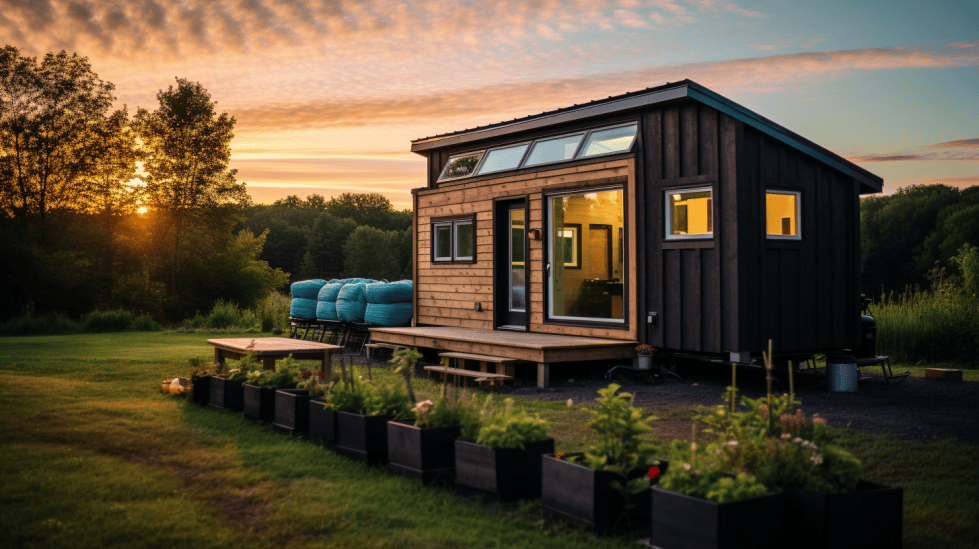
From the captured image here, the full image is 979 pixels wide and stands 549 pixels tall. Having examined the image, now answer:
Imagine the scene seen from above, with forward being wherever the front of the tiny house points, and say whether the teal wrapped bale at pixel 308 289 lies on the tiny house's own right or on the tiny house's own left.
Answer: on the tiny house's own right

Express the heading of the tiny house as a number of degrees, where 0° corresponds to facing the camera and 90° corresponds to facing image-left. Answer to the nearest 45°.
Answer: approximately 45°

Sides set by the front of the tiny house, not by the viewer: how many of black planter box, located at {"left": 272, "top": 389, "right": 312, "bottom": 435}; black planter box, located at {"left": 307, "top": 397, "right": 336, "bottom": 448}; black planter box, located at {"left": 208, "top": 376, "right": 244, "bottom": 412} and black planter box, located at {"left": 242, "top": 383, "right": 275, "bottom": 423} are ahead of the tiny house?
4

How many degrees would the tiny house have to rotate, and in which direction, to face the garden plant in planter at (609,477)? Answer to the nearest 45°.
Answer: approximately 45° to its left

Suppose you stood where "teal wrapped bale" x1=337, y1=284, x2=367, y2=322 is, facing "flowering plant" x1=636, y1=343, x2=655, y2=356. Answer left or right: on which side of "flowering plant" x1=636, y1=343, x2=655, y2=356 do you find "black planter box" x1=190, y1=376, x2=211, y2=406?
right

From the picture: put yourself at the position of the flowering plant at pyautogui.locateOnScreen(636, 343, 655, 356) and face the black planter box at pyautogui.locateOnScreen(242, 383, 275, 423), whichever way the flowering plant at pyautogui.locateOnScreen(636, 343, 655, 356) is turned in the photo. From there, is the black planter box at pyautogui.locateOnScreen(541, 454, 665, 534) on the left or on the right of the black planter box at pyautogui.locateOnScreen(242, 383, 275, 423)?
left

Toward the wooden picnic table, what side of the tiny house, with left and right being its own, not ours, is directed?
front

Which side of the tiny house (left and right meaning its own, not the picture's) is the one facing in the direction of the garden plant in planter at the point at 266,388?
front

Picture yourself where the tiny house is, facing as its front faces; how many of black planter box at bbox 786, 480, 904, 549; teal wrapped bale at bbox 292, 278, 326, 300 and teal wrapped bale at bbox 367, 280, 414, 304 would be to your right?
2

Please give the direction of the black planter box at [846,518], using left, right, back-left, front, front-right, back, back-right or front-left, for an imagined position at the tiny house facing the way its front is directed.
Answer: front-left

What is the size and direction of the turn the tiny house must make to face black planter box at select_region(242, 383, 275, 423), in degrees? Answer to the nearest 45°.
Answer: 0° — it already faces it

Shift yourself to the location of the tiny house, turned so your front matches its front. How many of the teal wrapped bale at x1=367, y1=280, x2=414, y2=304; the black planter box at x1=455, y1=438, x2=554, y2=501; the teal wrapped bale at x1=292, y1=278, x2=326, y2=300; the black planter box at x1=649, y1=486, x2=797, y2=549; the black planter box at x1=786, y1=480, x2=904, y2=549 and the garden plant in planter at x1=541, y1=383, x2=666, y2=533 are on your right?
2

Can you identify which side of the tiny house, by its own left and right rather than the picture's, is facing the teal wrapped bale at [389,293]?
right

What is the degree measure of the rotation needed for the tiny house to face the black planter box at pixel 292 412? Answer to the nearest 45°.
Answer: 0° — it already faces it
